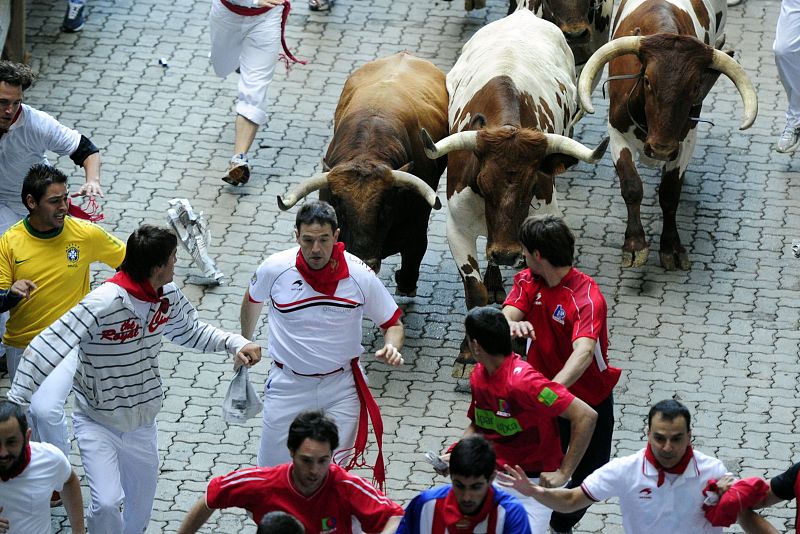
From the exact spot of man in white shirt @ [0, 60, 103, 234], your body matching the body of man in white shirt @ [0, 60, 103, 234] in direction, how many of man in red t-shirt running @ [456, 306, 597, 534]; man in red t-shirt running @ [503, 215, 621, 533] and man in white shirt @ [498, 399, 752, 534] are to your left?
3

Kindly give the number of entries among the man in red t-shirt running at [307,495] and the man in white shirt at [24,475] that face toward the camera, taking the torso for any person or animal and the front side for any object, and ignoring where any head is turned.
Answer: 2

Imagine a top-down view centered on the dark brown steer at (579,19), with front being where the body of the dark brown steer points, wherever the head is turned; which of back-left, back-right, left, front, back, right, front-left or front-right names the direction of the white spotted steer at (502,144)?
front

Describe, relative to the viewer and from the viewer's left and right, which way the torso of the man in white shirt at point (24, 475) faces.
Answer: facing the viewer

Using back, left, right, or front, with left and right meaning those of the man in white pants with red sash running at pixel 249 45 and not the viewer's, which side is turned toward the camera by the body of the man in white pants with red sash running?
front

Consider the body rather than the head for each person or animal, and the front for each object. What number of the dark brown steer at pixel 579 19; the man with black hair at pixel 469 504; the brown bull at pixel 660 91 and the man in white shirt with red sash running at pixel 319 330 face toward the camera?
4

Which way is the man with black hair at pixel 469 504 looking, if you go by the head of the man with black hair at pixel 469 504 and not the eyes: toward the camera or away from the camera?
toward the camera

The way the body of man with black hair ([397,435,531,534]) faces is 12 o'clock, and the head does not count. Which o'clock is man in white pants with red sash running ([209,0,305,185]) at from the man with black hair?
The man in white pants with red sash running is roughly at 5 o'clock from the man with black hair.

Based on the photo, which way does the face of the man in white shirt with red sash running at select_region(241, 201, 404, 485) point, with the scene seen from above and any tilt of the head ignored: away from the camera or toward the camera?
toward the camera

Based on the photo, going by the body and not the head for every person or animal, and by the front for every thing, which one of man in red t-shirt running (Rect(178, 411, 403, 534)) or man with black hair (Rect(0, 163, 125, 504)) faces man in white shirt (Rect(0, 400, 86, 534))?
the man with black hair

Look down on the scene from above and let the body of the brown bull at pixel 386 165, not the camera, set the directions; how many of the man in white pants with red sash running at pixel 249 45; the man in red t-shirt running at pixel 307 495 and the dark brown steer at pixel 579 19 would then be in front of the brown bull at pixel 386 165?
1

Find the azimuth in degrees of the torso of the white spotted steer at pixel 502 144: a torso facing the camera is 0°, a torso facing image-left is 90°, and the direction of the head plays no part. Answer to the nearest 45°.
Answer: approximately 0°

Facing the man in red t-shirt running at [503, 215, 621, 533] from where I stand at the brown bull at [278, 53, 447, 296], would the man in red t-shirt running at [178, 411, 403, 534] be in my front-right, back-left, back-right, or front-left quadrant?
front-right

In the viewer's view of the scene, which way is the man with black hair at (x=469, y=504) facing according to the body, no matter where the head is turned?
toward the camera

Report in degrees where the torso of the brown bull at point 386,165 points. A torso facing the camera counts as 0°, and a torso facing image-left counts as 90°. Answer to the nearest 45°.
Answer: approximately 0°
